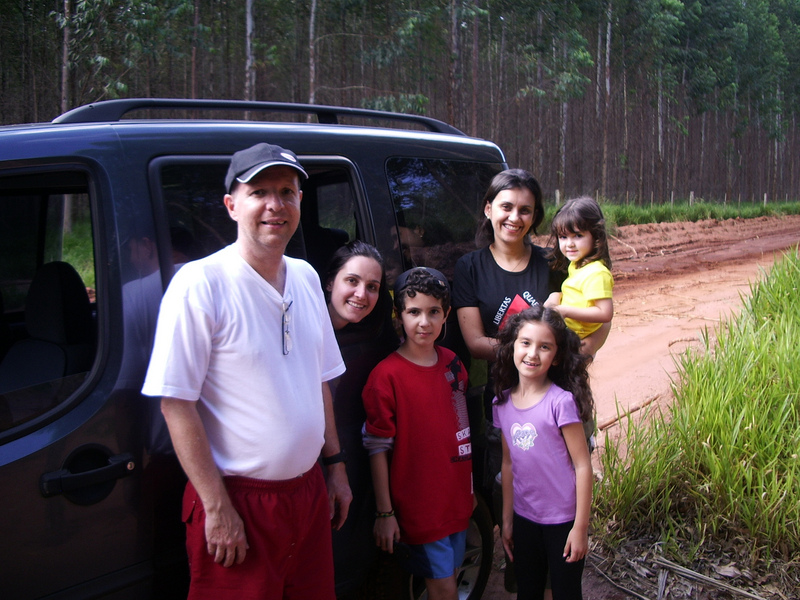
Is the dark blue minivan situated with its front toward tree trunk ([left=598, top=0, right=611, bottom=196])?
no

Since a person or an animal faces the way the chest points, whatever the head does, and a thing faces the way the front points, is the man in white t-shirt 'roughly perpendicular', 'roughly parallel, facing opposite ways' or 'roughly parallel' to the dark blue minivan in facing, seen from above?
roughly perpendicular

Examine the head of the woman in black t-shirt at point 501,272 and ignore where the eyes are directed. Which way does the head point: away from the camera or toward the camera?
toward the camera

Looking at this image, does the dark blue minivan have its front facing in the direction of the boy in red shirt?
no

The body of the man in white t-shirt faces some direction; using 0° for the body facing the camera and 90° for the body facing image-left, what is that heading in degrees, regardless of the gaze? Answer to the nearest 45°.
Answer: approximately 315°

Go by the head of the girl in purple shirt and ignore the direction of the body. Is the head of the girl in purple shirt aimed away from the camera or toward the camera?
toward the camera

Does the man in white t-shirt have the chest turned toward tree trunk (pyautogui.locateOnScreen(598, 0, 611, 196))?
no

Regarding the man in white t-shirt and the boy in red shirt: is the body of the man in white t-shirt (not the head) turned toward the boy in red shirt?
no

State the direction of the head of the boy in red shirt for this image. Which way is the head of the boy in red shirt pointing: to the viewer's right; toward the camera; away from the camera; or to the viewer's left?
toward the camera
